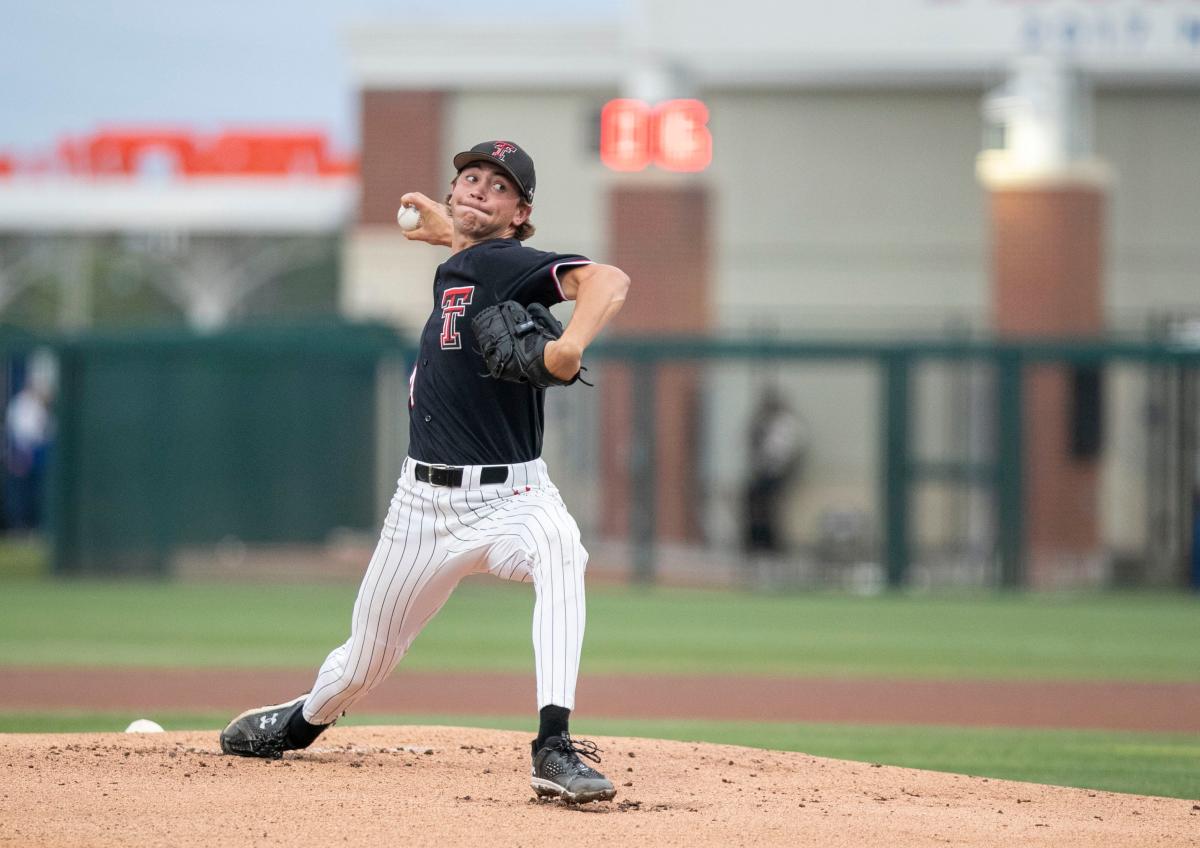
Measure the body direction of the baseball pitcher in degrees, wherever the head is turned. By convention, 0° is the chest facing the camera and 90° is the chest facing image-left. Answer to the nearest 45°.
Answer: approximately 45°

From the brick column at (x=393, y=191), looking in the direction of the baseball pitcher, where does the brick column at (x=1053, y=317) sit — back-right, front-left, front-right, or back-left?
front-left

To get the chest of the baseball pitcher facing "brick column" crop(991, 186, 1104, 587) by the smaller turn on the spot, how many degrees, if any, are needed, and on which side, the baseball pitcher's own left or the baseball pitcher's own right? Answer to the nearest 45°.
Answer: approximately 180°

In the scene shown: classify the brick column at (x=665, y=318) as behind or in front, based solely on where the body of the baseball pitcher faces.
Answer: behind

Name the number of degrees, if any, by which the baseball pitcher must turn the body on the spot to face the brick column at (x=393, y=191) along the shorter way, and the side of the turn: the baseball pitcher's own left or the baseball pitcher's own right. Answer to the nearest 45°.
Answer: approximately 135° to the baseball pitcher's own right
